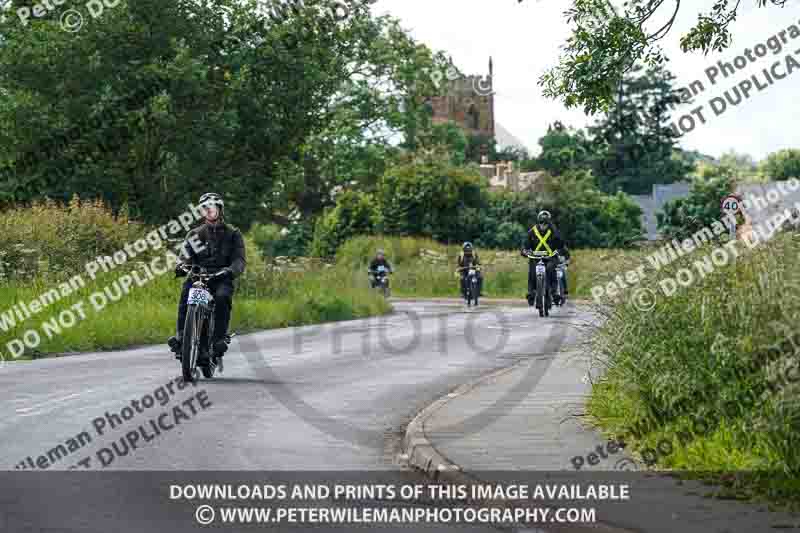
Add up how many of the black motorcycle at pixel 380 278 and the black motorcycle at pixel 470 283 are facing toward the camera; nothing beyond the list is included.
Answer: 2

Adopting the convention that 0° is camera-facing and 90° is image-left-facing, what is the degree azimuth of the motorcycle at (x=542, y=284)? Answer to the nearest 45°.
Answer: approximately 0°

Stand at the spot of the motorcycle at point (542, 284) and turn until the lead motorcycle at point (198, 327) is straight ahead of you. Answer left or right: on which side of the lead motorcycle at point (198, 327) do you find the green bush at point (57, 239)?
right

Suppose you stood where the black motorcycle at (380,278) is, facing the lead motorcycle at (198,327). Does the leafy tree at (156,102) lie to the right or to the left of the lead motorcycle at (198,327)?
right

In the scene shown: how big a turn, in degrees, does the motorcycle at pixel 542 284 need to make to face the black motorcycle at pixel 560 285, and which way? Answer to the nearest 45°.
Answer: approximately 135° to its left

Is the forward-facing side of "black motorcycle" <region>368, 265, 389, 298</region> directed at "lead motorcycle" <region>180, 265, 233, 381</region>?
yes

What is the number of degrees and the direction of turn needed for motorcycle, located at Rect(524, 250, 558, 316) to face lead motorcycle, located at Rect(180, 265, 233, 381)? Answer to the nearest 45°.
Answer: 0° — it already faces it

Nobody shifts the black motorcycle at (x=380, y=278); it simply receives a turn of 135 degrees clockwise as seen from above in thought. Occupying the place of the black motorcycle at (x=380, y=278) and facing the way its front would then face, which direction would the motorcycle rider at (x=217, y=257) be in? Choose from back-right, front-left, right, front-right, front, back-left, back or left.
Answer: back-left

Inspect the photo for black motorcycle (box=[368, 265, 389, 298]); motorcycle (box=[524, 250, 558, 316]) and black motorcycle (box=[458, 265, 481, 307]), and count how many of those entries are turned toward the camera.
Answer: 3

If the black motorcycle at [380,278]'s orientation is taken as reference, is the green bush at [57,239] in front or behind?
in front
